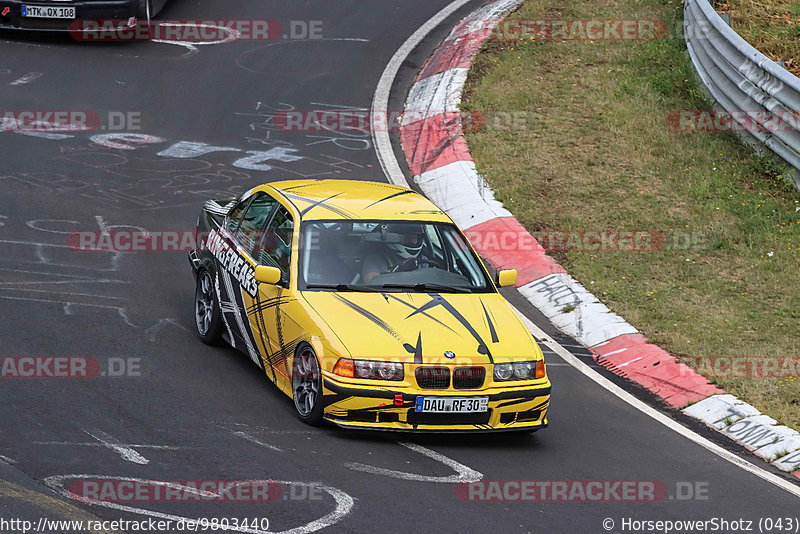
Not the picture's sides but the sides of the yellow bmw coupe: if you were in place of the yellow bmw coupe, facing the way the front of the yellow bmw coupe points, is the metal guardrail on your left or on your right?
on your left

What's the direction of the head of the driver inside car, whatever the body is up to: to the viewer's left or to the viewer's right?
to the viewer's right

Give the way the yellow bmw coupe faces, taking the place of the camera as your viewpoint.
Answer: facing the viewer and to the right of the viewer

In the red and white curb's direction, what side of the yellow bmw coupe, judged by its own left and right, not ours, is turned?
left
